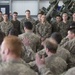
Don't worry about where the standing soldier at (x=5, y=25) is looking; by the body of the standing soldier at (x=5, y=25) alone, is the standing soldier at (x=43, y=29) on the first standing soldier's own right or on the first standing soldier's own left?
on the first standing soldier's own left

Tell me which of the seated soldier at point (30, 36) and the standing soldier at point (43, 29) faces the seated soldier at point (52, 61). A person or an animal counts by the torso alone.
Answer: the standing soldier

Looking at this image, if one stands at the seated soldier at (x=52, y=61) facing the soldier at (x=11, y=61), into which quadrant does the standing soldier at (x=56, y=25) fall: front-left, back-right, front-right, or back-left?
back-right

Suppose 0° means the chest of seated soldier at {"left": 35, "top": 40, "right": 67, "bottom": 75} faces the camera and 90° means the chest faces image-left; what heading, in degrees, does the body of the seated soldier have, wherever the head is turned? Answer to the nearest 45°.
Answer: approximately 135°

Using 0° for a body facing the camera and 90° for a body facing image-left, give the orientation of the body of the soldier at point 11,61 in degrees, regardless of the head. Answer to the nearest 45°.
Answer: approximately 135°

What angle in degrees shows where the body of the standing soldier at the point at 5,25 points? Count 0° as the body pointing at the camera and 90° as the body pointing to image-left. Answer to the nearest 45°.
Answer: approximately 0°

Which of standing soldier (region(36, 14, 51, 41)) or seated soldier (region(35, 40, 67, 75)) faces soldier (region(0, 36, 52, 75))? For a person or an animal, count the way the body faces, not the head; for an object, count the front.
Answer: the standing soldier

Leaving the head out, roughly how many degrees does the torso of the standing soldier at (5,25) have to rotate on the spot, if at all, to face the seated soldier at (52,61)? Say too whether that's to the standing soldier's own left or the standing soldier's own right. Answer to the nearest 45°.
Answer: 0° — they already face them
